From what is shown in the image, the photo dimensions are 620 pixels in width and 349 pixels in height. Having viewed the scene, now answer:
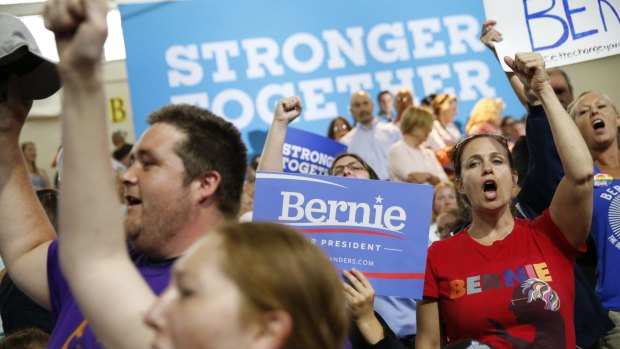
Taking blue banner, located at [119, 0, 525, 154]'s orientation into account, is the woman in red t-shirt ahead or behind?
ahead

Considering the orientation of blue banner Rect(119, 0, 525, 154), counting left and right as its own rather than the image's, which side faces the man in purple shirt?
front

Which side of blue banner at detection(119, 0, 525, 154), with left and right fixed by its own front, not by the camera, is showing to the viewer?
front

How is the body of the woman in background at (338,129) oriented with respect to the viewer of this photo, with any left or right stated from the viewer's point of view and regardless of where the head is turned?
facing the viewer

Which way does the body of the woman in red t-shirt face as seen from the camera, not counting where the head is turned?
toward the camera

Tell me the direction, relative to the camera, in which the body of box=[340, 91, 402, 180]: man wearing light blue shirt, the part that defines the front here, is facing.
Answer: toward the camera

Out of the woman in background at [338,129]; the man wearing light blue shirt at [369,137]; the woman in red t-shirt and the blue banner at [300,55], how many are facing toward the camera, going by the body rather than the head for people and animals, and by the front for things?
4

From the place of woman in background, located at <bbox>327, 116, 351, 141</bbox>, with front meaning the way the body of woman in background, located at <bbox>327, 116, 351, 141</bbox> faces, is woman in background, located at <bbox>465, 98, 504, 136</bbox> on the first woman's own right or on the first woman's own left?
on the first woman's own left

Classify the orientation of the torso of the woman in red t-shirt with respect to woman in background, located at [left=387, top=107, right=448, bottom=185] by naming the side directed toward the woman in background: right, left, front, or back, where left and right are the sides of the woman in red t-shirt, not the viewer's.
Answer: back

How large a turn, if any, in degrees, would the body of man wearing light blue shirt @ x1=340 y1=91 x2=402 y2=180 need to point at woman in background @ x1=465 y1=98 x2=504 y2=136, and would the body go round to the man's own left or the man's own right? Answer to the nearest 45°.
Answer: approximately 135° to the man's own left
